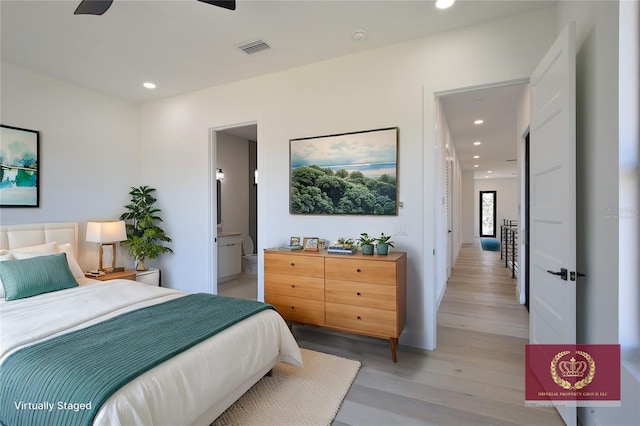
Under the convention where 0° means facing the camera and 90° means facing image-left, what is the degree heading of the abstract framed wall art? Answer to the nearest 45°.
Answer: approximately 315°

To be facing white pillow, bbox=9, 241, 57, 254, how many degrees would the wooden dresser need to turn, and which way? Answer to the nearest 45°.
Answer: approximately 45° to its right

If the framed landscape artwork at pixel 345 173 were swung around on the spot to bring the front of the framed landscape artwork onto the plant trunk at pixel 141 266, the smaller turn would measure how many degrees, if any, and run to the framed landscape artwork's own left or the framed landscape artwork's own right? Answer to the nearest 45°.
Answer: approximately 45° to the framed landscape artwork's own right

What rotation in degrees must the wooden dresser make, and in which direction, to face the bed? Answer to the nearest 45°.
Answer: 0° — it already faces it

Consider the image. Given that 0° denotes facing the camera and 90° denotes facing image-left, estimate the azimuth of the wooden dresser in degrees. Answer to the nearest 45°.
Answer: approximately 45°
